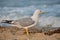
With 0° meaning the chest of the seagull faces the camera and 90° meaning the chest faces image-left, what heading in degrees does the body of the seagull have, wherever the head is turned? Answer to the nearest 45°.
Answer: approximately 270°
